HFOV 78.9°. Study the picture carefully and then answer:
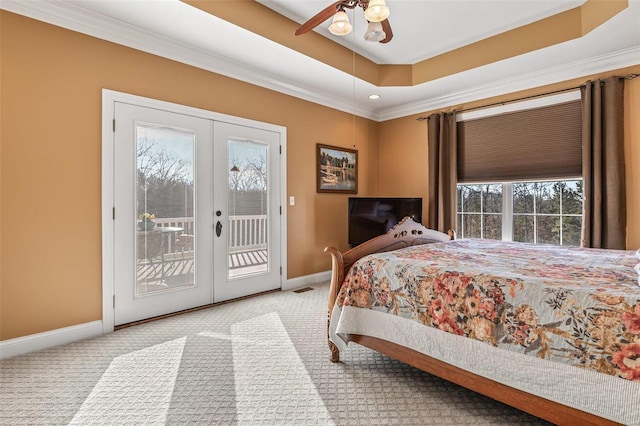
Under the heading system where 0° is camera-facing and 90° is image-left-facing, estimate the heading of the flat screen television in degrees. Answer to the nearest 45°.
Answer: approximately 0°

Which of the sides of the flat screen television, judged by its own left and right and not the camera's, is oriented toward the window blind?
left

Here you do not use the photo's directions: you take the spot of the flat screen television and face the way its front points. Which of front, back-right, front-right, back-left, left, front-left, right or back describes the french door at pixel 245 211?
front-right

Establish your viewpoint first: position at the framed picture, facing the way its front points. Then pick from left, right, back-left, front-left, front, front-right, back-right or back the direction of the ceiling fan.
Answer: front-right

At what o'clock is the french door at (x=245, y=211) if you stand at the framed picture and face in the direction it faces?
The french door is roughly at 3 o'clock from the framed picture.

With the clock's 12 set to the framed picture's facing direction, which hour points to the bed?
The bed is roughly at 1 o'clock from the framed picture.

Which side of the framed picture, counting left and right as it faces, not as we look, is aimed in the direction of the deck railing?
back

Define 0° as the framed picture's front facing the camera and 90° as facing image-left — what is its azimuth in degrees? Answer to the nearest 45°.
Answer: approximately 315°

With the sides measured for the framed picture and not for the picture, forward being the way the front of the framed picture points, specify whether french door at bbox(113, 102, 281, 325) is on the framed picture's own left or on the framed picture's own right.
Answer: on the framed picture's own right
